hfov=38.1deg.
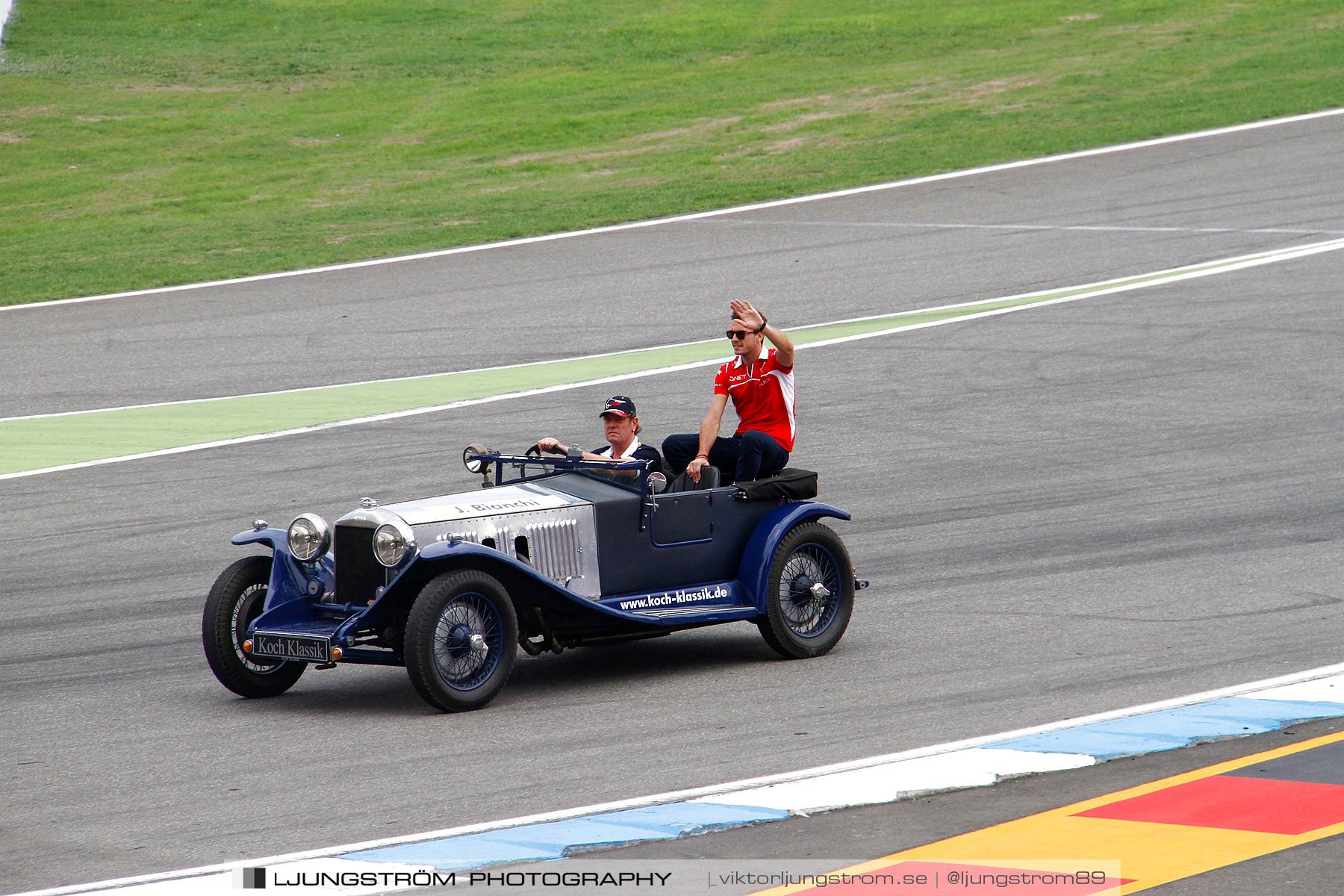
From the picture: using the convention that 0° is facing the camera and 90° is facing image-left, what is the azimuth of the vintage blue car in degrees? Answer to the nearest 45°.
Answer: approximately 45°

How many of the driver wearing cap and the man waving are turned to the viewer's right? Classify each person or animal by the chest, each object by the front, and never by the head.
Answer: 0

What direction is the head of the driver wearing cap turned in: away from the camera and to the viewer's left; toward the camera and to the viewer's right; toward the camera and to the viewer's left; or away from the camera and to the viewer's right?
toward the camera and to the viewer's left

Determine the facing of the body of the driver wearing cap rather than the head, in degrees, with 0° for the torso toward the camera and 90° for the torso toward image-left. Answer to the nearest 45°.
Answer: approximately 45°

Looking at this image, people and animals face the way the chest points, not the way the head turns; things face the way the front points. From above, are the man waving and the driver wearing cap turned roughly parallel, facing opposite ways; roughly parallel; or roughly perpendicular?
roughly parallel

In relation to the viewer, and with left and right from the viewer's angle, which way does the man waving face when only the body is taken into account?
facing the viewer and to the left of the viewer
